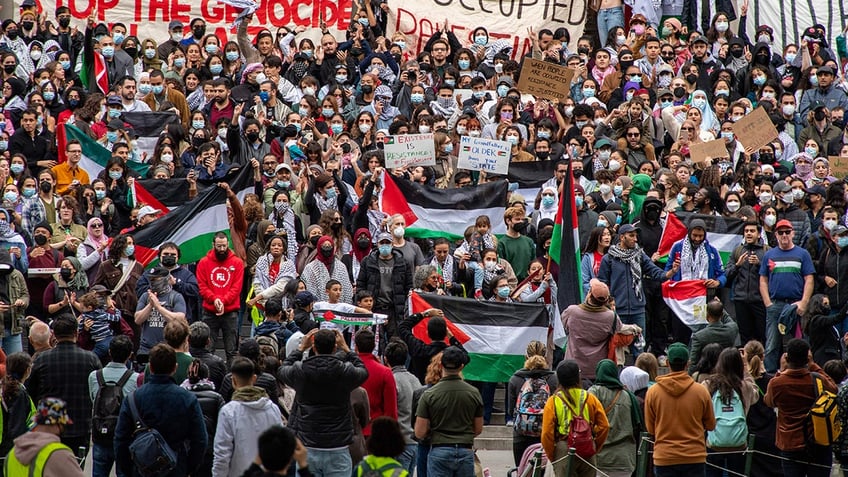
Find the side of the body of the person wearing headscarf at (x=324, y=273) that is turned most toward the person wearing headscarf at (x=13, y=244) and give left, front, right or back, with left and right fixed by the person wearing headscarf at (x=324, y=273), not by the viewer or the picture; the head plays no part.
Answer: right

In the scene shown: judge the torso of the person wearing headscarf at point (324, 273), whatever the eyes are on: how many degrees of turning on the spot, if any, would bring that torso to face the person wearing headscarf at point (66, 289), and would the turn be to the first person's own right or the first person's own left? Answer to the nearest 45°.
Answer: approximately 90° to the first person's own right

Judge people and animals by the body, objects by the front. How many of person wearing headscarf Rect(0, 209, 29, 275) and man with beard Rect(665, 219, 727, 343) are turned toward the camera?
2

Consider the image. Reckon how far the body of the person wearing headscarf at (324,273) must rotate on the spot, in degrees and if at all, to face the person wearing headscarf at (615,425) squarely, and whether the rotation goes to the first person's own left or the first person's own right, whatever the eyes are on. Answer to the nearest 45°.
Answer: approximately 45° to the first person's own left

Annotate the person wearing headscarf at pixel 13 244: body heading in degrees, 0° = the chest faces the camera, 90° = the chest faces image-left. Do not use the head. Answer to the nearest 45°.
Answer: approximately 0°

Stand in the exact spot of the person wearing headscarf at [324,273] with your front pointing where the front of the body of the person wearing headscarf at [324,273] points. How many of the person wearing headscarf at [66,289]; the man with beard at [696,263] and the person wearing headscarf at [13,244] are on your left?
1

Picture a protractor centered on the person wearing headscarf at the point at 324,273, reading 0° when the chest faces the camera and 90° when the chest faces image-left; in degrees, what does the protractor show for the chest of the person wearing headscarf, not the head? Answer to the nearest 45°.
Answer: approximately 0°

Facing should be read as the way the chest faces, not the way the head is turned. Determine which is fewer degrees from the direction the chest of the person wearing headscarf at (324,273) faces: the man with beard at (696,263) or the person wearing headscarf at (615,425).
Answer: the person wearing headscarf

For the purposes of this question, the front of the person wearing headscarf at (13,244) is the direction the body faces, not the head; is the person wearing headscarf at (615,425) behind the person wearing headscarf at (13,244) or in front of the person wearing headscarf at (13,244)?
in front
